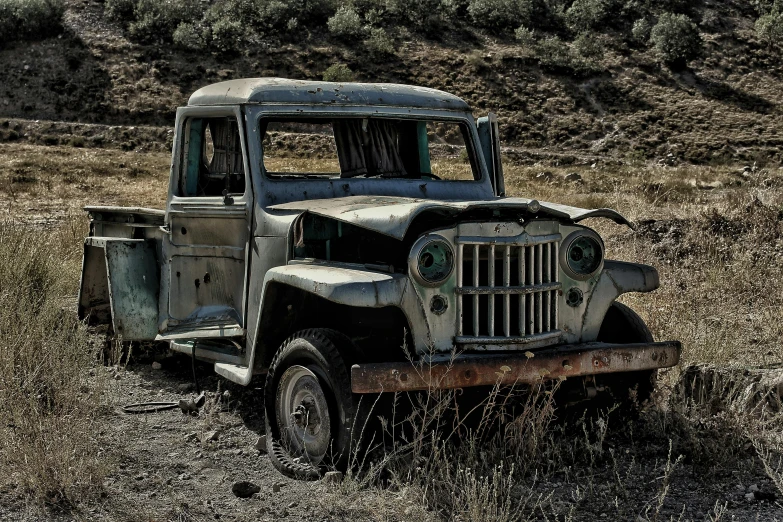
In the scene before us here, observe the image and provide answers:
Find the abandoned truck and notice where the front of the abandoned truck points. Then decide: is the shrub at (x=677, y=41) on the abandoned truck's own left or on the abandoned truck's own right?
on the abandoned truck's own left

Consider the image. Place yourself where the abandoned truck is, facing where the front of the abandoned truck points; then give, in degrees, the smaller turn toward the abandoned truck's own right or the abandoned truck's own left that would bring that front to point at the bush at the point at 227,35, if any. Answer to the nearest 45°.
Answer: approximately 135° to the abandoned truck's own left

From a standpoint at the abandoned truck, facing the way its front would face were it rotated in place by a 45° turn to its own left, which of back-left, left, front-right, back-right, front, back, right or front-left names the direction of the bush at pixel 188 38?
left

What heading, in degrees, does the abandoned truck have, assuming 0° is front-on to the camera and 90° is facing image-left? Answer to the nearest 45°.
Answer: approximately 315°

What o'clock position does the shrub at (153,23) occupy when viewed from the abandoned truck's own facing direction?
The shrub is roughly at 7 o'clock from the abandoned truck.

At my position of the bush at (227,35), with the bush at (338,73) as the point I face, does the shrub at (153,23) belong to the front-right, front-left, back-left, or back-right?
back-right

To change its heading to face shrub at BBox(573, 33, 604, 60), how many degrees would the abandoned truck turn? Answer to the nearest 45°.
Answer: approximately 135° to its left

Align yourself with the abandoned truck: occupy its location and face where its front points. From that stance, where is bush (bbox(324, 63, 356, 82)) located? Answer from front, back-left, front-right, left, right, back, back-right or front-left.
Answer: back-left

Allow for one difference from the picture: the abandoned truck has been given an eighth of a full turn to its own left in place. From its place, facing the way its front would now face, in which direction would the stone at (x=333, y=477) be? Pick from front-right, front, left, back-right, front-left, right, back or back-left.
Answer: right

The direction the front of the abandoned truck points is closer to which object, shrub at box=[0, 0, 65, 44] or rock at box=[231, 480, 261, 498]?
the rock

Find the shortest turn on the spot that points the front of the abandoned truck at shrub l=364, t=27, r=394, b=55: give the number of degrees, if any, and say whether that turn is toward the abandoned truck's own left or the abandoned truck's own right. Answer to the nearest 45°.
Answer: approximately 135° to the abandoned truck's own left
